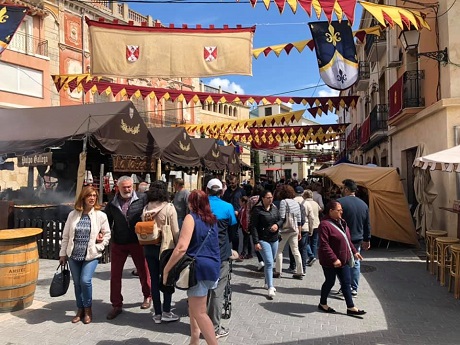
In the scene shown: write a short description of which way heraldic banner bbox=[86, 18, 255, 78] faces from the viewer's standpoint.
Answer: facing the viewer

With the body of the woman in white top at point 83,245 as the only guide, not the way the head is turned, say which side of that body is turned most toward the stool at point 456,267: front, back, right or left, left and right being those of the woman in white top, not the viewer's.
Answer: left

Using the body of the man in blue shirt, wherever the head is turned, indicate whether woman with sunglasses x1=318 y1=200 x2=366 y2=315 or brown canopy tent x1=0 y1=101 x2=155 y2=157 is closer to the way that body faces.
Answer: the brown canopy tent

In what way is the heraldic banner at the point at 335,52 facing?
toward the camera

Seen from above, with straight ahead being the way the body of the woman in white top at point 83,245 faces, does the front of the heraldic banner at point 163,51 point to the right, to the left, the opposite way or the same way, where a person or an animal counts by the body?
the same way

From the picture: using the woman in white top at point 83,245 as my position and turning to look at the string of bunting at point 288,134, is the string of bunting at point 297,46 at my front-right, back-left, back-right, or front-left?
front-right
